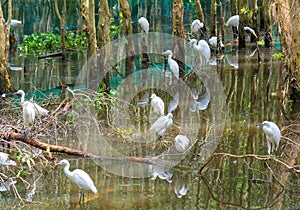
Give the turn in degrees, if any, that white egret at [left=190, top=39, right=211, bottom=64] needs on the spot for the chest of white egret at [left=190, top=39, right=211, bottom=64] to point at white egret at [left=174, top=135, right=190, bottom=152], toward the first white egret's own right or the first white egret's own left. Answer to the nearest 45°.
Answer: approximately 90° to the first white egret's own left

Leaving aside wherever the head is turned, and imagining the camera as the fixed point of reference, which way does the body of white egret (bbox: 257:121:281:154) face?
to the viewer's left

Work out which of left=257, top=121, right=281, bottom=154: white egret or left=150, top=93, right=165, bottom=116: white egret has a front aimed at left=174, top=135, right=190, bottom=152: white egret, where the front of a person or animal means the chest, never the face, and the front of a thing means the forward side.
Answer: left=257, top=121, right=281, bottom=154: white egret

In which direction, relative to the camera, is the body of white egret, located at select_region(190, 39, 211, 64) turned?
to the viewer's left

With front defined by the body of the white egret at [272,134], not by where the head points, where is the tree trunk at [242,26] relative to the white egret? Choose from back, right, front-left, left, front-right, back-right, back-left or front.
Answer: right

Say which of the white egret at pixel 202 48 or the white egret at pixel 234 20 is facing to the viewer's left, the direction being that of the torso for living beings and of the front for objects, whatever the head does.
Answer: the white egret at pixel 202 48

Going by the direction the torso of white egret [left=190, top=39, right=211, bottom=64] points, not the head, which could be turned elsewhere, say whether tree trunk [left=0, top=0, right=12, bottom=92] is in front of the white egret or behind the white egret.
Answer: in front

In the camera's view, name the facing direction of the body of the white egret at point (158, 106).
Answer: to the viewer's left
